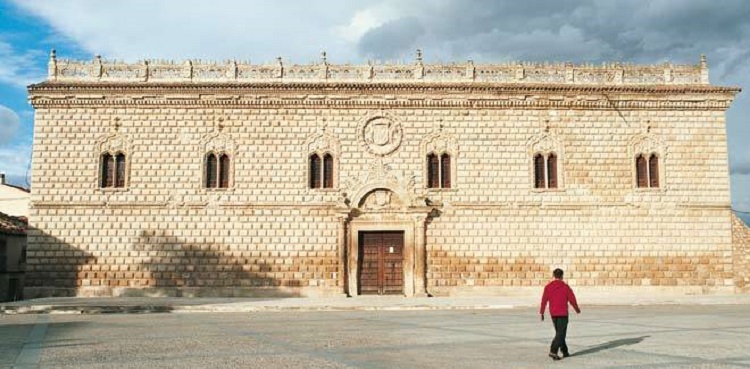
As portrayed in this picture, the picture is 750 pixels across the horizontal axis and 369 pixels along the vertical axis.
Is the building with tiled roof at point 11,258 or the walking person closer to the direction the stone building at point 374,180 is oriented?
the walking person

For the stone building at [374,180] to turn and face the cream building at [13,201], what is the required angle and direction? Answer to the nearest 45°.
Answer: approximately 135° to its right

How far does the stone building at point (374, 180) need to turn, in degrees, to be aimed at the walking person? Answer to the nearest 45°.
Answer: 0° — it already faces them

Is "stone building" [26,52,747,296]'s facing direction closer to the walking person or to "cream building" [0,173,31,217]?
the walking person

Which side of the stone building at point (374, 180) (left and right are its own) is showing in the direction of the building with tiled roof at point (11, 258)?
right

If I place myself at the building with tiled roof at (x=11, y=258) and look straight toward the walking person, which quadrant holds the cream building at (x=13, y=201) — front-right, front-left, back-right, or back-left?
back-left

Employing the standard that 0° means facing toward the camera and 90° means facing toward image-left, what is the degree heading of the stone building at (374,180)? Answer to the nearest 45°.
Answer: approximately 0°
